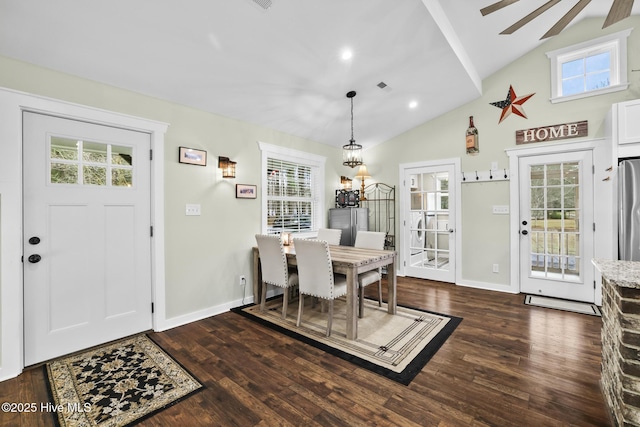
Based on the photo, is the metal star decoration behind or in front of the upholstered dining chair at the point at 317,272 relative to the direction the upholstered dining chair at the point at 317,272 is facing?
in front

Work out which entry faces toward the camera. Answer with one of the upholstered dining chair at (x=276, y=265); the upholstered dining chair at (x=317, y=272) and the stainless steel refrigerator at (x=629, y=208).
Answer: the stainless steel refrigerator

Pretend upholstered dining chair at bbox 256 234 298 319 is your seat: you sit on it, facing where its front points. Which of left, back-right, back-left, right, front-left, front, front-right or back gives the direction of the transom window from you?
front-right

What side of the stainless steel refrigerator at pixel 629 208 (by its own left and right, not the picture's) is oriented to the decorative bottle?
right

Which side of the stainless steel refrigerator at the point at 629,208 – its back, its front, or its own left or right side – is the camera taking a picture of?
front

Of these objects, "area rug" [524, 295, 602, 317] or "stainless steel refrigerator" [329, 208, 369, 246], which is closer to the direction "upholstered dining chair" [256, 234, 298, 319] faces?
the stainless steel refrigerator

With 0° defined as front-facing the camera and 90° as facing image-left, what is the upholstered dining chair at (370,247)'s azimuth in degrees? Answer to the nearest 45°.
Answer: approximately 45°

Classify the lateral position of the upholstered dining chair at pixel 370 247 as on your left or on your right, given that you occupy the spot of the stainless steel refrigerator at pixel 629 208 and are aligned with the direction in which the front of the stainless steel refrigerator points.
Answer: on your right

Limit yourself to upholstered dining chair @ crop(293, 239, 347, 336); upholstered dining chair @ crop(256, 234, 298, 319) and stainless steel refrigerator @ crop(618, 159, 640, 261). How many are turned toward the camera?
1

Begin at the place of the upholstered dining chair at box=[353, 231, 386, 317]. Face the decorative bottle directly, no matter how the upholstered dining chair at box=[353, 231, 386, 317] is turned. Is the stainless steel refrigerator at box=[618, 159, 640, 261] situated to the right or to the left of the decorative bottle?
right

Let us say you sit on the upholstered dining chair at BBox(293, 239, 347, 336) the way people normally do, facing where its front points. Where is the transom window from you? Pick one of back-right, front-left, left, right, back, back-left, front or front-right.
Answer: front-right

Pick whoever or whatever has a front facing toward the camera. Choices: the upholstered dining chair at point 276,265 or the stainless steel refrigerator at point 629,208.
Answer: the stainless steel refrigerator

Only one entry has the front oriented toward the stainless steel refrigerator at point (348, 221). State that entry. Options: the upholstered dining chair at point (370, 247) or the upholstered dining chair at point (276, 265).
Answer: the upholstered dining chair at point (276, 265)

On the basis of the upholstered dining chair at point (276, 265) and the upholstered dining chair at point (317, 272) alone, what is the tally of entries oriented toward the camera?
0

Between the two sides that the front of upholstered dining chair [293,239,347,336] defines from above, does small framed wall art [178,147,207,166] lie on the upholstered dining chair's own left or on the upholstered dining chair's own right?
on the upholstered dining chair's own left

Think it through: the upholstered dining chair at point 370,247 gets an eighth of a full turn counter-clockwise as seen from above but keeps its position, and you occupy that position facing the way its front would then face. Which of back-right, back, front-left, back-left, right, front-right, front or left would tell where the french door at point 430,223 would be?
back-left

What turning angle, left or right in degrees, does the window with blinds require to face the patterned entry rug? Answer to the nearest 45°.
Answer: approximately 90° to its right

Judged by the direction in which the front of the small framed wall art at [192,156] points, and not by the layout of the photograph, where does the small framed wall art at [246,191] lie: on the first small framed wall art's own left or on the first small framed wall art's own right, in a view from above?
on the first small framed wall art's own left
